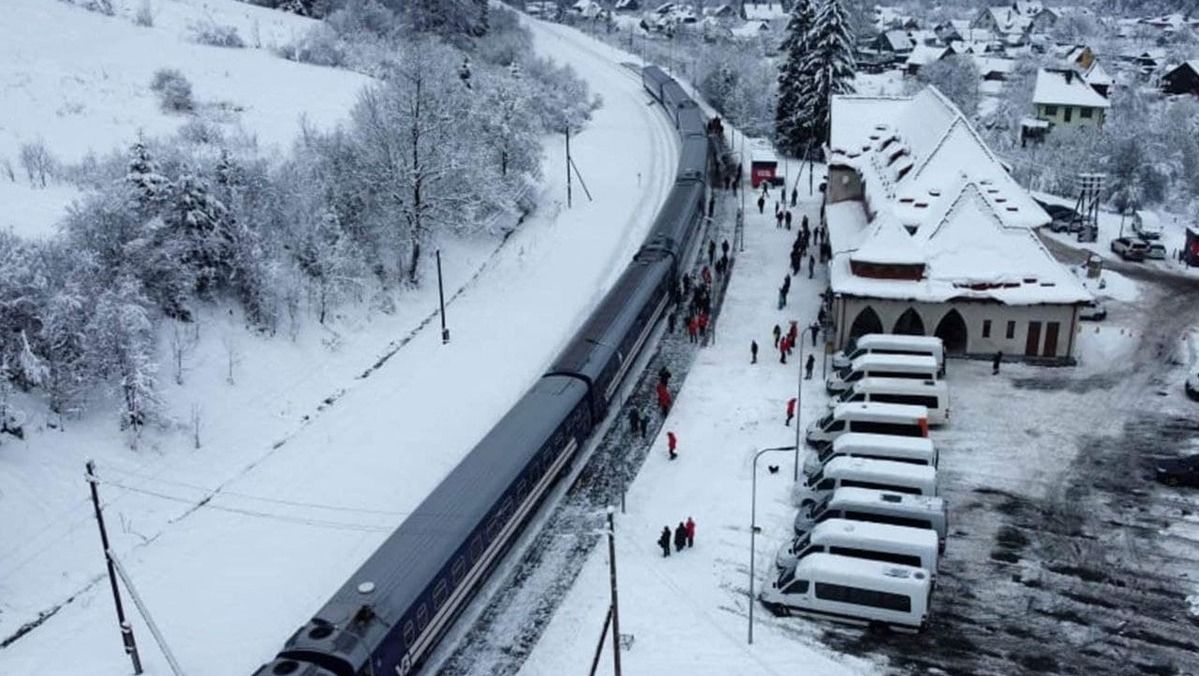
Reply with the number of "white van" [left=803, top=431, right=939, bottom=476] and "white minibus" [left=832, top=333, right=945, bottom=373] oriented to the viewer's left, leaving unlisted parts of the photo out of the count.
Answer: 2

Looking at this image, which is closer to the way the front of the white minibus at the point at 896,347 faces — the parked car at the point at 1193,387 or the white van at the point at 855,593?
the white van

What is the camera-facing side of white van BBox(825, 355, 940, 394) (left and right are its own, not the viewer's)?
left

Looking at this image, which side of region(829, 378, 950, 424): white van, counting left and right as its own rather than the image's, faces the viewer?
left

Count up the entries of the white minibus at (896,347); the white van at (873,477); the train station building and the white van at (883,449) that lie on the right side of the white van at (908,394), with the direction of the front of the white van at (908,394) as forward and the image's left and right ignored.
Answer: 2

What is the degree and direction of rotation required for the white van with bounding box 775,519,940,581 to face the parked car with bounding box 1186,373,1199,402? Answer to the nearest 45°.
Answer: approximately 135° to its right

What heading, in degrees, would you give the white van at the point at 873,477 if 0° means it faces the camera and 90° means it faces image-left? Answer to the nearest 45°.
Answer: approximately 90°

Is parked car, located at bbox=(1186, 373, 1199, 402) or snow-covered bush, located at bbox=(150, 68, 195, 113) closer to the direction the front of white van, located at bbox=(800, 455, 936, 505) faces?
the snow-covered bush

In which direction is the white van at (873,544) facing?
to the viewer's left

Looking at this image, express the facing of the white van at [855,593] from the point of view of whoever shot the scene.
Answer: facing to the left of the viewer

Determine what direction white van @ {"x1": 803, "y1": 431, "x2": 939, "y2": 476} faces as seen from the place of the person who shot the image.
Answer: facing to the left of the viewer

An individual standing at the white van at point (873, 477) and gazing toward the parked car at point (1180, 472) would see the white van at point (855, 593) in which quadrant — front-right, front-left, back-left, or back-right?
back-right

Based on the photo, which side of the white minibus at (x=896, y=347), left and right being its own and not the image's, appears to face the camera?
left
